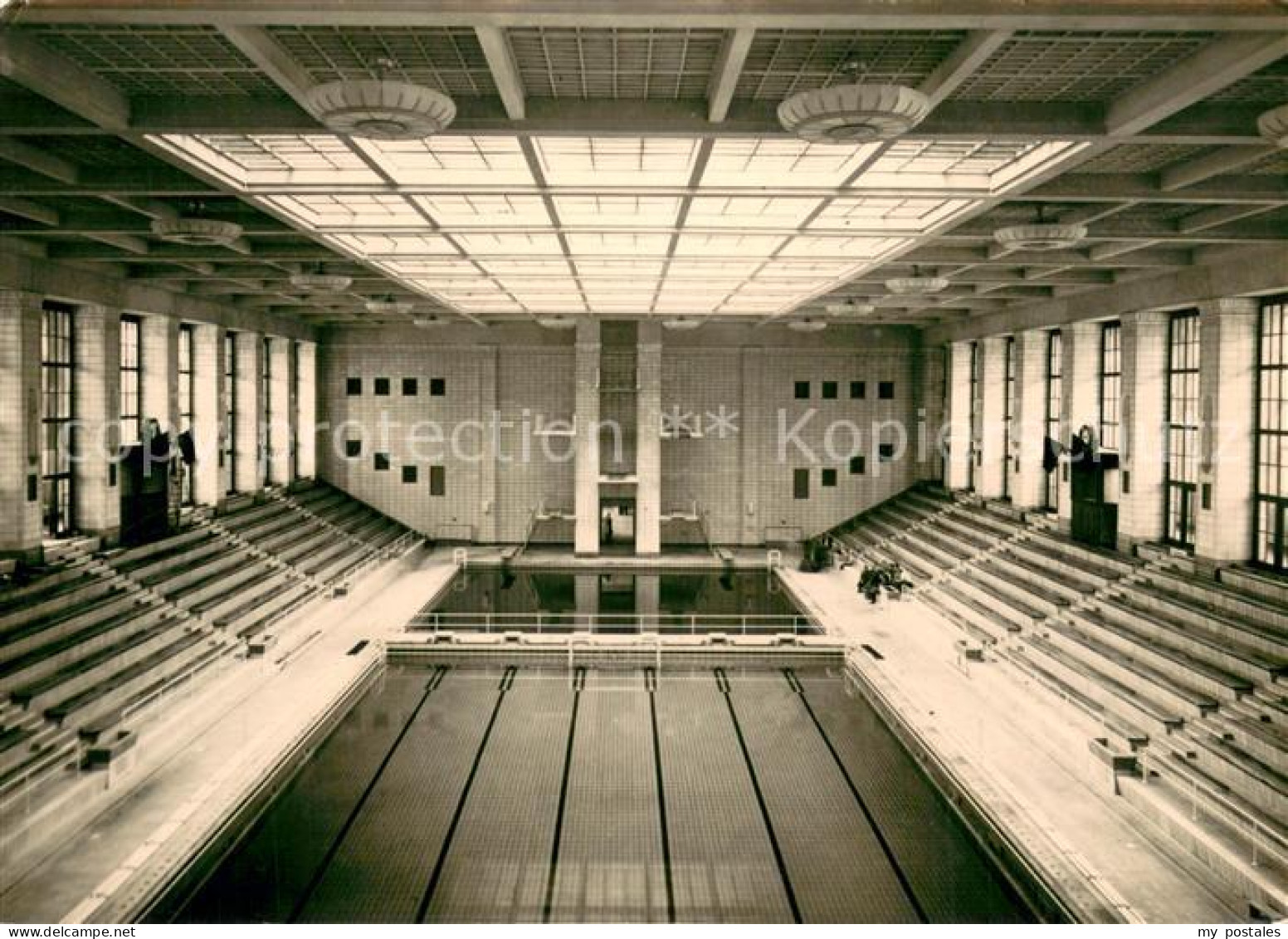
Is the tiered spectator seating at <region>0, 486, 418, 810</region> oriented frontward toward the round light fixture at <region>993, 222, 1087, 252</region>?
yes

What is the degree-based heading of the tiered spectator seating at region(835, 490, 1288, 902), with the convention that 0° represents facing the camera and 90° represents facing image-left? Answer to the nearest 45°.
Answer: approximately 45°

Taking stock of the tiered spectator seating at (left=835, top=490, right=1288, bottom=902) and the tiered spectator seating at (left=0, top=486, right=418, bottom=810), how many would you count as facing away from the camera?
0

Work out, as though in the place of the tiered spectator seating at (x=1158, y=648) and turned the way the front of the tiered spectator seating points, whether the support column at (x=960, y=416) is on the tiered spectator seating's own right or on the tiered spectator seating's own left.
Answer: on the tiered spectator seating's own right

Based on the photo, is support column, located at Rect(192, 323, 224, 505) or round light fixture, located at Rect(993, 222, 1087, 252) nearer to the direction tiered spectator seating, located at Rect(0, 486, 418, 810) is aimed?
the round light fixture

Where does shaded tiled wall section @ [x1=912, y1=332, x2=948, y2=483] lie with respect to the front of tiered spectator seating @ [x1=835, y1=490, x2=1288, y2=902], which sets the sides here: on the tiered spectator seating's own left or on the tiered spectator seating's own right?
on the tiered spectator seating's own right

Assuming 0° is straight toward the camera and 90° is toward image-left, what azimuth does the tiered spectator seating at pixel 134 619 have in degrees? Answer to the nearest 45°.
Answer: approximately 315°

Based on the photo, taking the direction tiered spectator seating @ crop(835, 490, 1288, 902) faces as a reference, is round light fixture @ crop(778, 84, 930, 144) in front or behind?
in front

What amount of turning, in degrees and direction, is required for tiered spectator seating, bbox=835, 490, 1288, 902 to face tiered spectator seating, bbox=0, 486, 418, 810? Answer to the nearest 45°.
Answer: approximately 45° to its right
